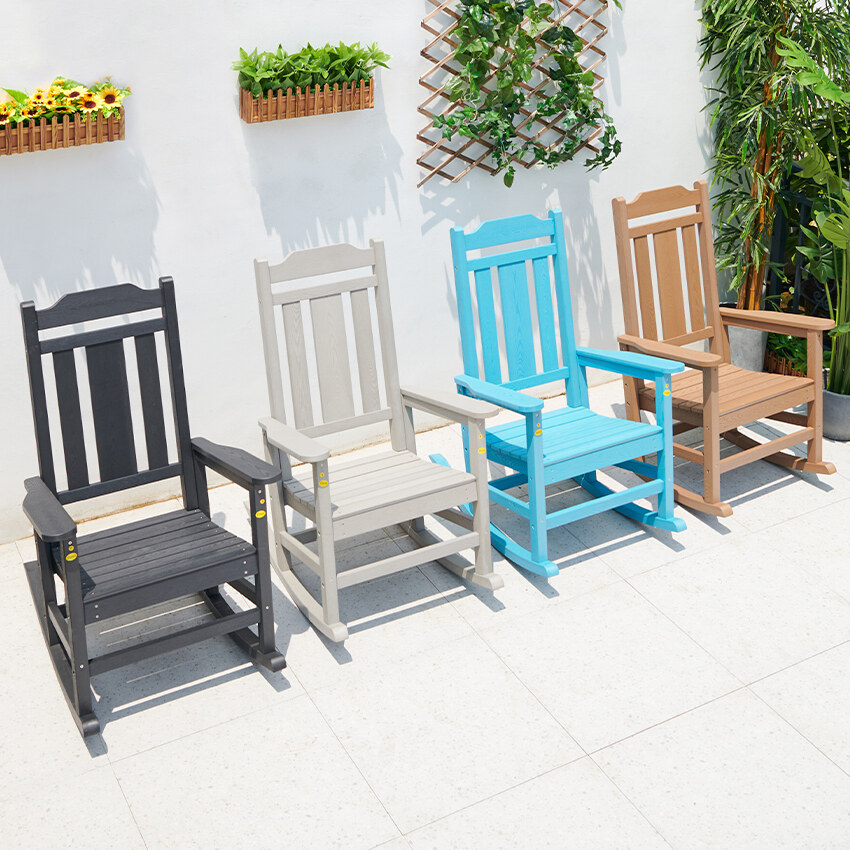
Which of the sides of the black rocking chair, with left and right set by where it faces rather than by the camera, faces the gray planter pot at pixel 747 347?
left

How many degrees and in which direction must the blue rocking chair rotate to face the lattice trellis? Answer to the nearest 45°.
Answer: approximately 135° to its left

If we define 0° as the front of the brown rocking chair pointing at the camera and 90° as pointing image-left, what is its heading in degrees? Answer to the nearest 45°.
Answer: approximately 315°

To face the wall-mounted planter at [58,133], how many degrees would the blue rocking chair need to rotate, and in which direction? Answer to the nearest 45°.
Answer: approximately 135° to its right

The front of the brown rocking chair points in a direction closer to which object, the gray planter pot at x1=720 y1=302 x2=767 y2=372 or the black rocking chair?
the black rocking chair

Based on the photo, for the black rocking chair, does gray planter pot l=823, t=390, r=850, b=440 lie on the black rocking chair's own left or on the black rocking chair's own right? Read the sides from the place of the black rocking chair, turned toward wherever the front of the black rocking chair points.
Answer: on the black rocking chair's own left

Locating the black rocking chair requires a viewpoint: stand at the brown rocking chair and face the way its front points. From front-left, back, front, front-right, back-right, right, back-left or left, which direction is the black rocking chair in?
right

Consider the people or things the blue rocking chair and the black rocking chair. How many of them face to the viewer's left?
0

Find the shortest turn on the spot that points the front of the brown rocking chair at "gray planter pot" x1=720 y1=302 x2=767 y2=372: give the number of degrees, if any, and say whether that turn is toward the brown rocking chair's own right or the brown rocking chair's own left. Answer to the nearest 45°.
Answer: approximately 135° to the brown rocking chair's own left
